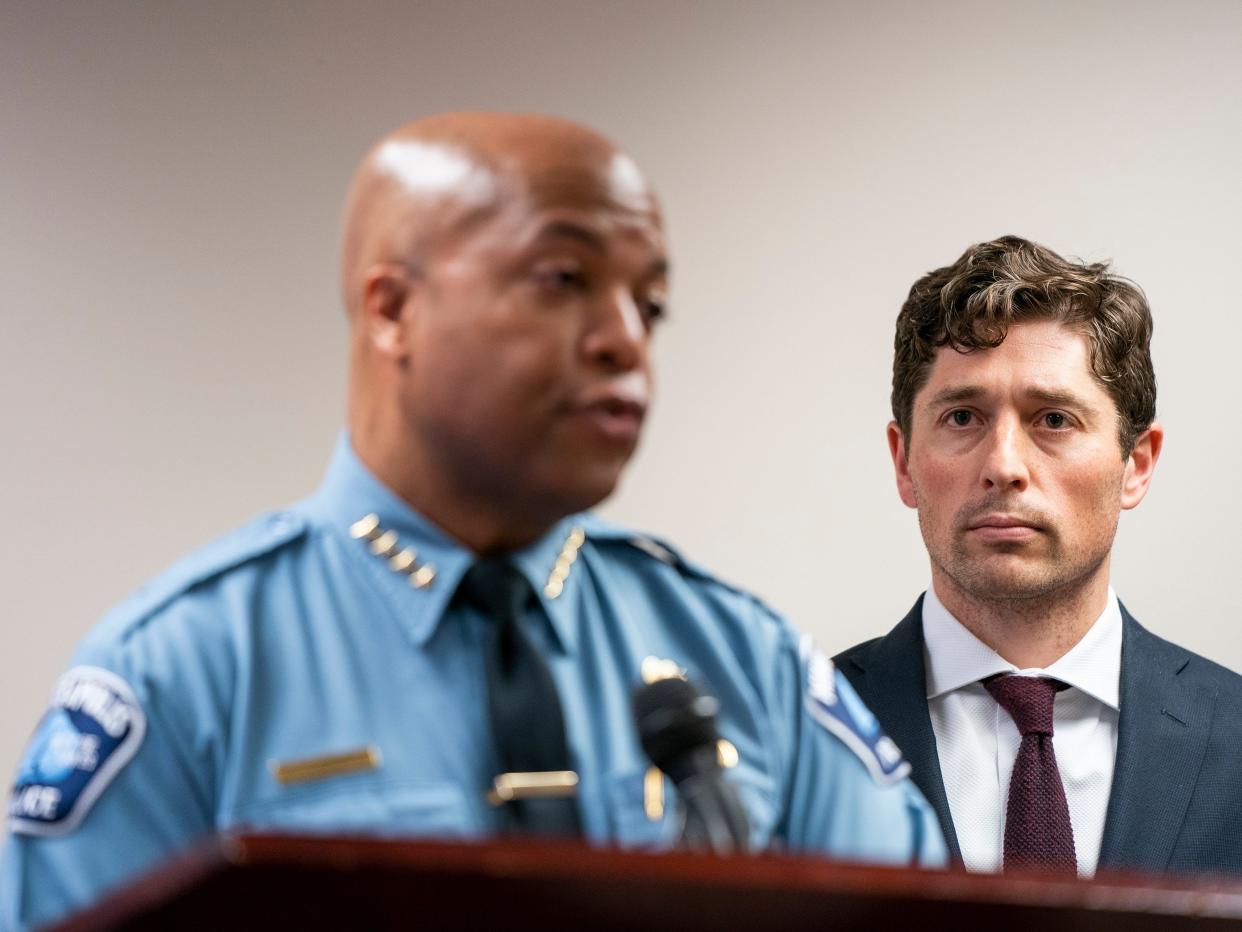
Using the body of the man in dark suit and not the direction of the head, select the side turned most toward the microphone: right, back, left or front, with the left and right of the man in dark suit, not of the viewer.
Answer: front

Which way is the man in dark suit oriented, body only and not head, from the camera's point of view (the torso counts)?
toward the camera

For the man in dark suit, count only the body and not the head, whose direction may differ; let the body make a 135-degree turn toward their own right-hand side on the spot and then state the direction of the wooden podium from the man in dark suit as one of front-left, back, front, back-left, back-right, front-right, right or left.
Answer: back-left
